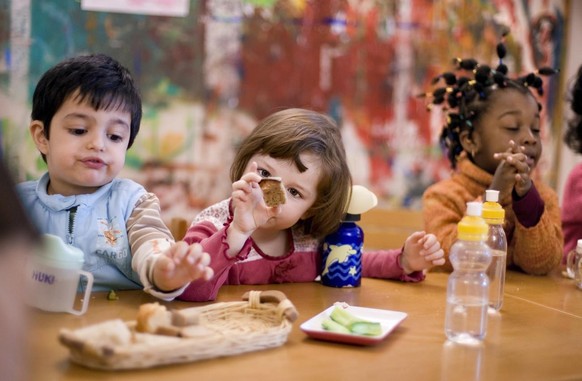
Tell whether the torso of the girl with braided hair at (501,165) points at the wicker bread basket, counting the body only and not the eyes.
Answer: no

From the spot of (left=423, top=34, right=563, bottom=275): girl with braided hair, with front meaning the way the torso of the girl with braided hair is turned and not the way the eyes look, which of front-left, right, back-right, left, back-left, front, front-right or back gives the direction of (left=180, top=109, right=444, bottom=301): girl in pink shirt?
right

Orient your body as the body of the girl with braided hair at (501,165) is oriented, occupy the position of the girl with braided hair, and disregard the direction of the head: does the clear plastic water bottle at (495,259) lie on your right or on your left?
on your right

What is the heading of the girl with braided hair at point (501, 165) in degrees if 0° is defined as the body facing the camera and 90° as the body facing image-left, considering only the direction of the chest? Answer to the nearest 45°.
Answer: approximately 315°

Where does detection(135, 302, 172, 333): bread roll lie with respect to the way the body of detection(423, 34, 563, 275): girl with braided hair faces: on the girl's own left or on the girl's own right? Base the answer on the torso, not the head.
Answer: on the girl's own right

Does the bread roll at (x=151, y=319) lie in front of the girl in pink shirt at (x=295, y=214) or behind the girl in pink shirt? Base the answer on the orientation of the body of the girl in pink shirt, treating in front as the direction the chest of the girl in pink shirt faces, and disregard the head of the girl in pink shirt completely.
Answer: in front

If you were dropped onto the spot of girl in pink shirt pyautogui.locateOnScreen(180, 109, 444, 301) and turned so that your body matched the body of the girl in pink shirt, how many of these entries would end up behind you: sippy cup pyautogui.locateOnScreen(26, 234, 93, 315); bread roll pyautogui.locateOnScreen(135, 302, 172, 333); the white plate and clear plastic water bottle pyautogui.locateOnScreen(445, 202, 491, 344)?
0

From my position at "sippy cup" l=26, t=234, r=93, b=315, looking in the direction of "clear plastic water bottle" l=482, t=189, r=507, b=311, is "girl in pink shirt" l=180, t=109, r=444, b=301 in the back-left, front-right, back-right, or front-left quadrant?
front-left

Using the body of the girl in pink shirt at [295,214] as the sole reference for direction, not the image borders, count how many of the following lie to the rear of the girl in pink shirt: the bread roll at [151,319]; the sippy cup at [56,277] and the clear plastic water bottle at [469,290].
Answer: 0

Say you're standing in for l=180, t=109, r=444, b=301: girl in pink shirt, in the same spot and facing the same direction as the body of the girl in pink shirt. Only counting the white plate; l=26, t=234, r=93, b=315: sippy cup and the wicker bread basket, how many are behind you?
0

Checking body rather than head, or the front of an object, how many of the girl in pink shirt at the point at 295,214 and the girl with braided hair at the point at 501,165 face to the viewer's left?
0

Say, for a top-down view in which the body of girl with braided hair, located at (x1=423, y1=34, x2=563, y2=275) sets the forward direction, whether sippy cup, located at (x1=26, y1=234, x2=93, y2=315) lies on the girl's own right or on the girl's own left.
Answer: on the girl's own right

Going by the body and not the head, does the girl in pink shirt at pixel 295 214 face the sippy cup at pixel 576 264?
no

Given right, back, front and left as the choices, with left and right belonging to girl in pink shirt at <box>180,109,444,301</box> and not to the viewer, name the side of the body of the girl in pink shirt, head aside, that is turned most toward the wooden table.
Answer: front

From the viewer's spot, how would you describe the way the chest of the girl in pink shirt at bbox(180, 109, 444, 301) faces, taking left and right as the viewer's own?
facing the viewer
